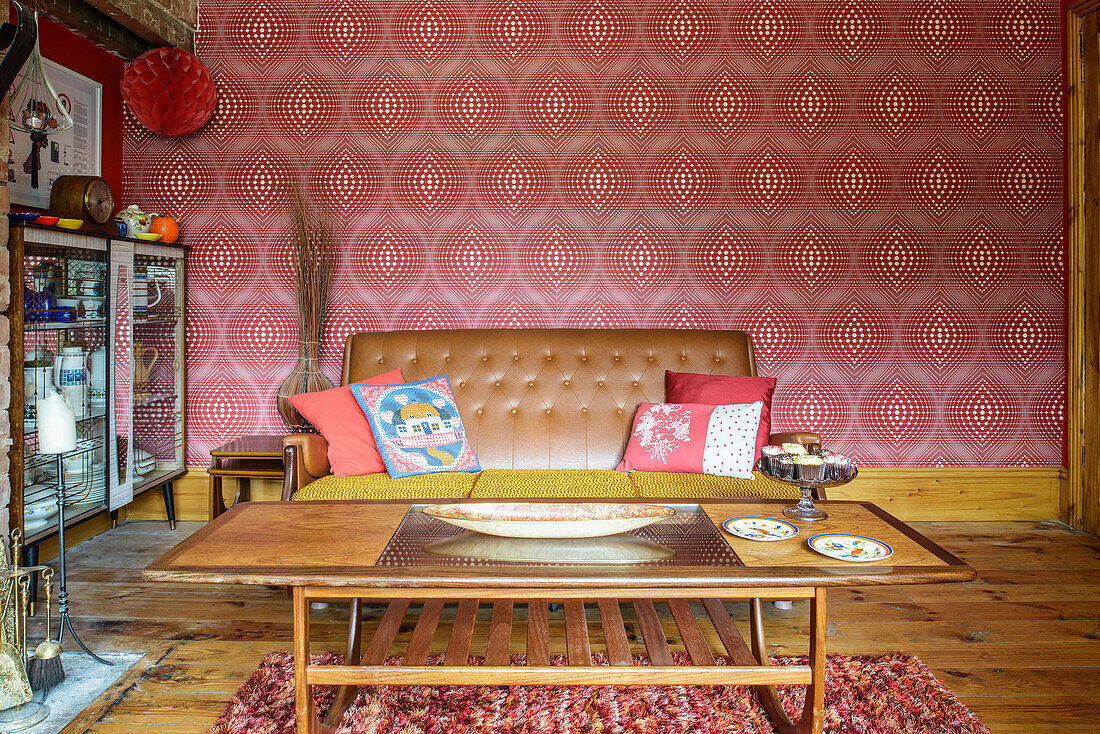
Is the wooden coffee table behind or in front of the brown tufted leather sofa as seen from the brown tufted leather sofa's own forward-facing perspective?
in front

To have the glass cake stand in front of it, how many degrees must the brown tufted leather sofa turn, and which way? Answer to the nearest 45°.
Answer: approximately 45° to its left

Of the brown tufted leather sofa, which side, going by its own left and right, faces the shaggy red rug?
front

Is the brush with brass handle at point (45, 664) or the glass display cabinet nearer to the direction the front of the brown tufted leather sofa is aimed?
the brush with brass handle

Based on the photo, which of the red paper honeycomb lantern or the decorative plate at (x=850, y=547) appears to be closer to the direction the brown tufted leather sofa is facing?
the decorative plate

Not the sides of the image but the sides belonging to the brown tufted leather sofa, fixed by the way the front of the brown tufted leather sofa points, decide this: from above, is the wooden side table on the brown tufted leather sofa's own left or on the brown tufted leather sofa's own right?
on the brown tufted leather sofa's own right

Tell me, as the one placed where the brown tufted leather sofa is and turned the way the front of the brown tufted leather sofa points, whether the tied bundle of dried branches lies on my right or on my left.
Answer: on my right

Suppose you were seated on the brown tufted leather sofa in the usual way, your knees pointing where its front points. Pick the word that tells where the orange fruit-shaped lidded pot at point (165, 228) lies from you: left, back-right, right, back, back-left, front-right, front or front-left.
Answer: right

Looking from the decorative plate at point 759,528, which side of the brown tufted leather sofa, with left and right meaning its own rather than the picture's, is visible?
front

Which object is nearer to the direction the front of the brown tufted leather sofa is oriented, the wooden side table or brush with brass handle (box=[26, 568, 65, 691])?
the brush with brass handle

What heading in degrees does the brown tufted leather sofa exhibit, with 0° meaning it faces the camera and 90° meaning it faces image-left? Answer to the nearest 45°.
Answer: approximately 0°

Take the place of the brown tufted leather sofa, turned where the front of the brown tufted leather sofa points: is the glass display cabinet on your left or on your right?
on your right

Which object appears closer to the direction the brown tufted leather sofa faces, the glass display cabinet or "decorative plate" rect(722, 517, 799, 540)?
the decorative plate

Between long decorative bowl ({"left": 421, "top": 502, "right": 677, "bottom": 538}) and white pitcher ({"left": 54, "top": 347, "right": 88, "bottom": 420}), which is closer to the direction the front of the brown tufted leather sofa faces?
the long decorative bowl

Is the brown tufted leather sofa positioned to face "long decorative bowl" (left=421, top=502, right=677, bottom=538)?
yes
